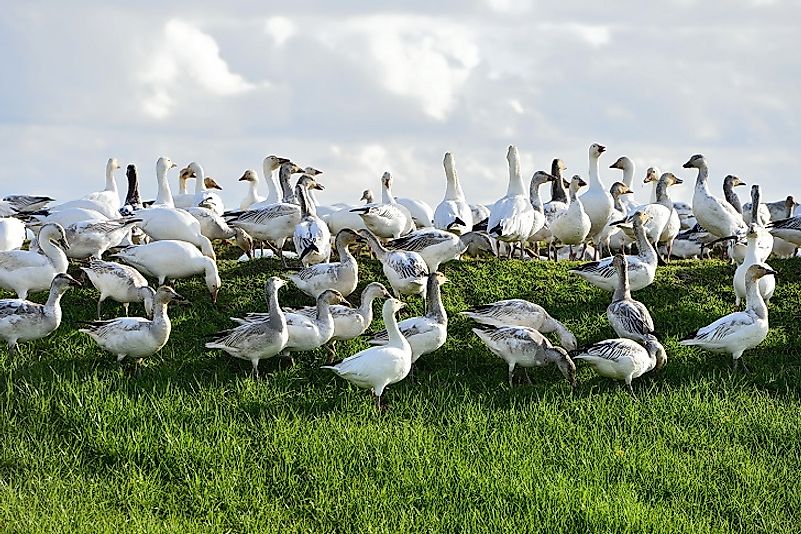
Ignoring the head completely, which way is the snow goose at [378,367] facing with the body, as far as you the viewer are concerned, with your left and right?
facing to the right of the viewer

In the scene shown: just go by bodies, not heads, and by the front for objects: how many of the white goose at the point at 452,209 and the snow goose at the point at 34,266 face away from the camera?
1

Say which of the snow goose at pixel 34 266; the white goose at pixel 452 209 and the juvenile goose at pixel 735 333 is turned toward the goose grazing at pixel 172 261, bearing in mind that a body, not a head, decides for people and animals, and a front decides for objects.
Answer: the snow goose

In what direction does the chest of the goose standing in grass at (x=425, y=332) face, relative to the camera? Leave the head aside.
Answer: to the viewer's right

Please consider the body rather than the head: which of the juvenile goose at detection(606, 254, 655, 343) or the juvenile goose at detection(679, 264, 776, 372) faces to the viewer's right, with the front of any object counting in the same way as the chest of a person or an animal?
the juvenile goose at detection(679, 264, 776, 372)

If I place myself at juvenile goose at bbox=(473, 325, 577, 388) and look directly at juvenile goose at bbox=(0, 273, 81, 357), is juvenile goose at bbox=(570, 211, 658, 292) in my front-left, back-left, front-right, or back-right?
back-right

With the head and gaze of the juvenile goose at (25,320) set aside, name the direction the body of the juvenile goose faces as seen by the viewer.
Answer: to the viewer's right

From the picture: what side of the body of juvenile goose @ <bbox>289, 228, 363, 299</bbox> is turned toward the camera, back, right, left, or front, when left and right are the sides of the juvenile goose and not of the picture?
right

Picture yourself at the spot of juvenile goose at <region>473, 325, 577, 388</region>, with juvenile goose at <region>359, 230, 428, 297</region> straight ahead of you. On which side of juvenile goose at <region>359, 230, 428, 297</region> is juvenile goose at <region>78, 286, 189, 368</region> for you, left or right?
left

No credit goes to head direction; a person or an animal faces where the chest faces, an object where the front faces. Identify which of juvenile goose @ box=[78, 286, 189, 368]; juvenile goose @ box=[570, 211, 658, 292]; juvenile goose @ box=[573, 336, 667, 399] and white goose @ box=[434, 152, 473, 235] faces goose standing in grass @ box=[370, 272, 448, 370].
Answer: juvenile goose @ box=[78, 286, 189, 368]

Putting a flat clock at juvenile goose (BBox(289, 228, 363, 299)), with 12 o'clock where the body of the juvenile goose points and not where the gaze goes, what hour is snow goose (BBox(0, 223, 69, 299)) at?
The snow goose is roughly at 6 o'clock from the juvenile goose.

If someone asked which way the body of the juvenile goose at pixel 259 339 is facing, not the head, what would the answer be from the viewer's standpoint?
to the viewer's right

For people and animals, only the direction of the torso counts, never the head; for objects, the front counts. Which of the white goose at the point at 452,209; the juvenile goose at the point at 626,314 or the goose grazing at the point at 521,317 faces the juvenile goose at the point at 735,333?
the goose grazing

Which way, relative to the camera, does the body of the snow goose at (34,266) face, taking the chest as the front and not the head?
to the viewer's right

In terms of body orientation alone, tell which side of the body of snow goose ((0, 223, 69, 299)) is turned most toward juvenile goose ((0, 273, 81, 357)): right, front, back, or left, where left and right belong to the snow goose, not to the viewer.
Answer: right

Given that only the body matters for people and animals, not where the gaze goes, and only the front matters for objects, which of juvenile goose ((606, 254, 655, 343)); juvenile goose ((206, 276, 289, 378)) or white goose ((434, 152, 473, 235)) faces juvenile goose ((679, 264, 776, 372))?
juvenile goose ((206, 276, 289, 378))

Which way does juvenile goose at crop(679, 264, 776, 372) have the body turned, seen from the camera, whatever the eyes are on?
to the viewer's right

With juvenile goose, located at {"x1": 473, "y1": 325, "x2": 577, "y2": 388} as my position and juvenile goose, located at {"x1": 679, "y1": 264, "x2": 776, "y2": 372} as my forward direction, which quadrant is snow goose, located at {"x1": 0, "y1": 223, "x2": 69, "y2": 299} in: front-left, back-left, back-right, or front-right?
back-left
